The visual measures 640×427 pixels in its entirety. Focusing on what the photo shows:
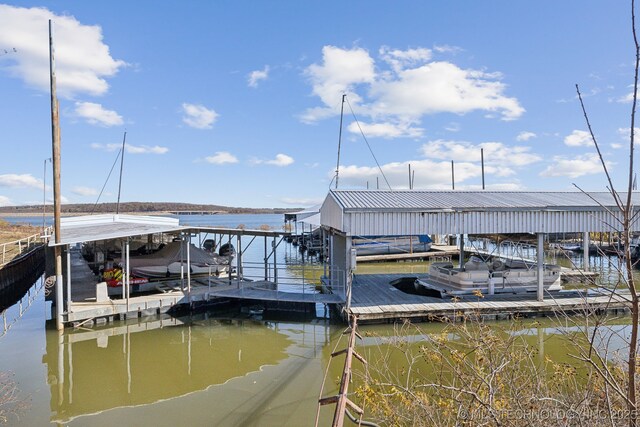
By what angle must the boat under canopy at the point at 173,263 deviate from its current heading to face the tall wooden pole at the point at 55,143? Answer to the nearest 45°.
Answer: approximately 45° to its left

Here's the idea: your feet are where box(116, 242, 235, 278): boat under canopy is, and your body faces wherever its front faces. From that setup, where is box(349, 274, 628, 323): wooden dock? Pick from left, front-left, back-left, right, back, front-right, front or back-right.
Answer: back-left

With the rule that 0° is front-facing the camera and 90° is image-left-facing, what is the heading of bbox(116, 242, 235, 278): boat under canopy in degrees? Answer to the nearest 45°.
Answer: approximately 90°

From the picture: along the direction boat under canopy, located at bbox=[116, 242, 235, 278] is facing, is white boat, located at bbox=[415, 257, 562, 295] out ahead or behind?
behind
